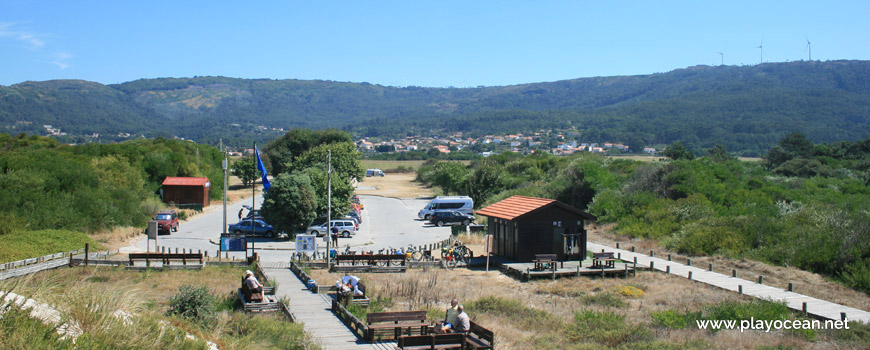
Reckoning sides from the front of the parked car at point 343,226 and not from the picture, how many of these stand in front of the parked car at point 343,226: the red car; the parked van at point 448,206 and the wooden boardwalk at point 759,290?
1

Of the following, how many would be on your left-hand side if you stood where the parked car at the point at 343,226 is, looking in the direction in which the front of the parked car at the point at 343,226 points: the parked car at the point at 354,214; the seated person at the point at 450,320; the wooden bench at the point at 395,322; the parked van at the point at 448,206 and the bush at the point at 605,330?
3

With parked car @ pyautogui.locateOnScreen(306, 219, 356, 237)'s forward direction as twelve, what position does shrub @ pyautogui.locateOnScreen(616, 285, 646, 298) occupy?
The shrub is roughly at 8 o'clock from the parked car.

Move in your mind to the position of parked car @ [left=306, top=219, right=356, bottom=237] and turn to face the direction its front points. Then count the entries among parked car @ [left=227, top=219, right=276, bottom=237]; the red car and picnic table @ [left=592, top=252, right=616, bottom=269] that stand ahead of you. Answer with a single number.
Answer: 2

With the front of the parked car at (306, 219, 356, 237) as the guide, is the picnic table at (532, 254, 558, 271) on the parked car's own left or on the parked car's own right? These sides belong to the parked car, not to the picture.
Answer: on the parked car's own left

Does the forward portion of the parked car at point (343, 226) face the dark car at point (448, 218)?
no

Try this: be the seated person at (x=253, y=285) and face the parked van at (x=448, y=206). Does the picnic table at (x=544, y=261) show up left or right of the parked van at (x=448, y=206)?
right

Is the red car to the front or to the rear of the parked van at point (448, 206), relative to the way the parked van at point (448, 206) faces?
to the front

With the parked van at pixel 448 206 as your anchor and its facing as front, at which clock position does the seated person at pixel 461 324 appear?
The seated person is roughly at 9 o'clock from the parked van.

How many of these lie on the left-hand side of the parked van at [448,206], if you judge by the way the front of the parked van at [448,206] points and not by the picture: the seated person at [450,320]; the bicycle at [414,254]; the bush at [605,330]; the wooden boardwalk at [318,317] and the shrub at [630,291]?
5

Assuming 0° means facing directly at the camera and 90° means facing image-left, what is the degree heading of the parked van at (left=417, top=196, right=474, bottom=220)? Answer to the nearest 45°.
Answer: approximately 90°

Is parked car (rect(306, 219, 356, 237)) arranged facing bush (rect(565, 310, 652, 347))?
no

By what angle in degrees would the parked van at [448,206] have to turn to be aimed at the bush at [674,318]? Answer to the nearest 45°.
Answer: approximately 90° to its left

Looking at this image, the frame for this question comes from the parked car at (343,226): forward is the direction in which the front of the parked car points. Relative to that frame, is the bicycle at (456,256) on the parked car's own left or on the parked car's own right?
on the parked car's own left

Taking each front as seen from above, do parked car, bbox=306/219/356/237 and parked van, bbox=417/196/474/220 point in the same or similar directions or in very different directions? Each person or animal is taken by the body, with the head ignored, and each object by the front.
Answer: same or similar directions

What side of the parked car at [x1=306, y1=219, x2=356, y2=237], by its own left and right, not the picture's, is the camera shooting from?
left

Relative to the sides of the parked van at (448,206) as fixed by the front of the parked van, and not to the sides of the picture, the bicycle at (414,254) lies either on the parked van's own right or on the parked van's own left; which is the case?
on the parked van's own left

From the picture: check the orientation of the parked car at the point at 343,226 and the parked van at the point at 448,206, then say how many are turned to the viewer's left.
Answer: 2

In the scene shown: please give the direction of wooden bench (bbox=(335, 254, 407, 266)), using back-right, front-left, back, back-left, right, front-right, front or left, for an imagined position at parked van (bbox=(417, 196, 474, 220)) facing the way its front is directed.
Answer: left

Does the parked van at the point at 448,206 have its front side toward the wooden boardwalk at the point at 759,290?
no
